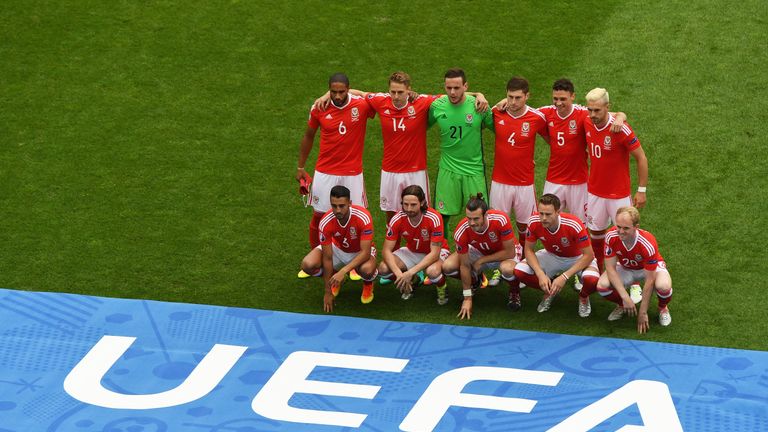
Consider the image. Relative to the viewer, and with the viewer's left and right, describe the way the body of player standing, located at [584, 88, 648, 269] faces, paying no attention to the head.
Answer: facing the viewer and to the left of the viewer

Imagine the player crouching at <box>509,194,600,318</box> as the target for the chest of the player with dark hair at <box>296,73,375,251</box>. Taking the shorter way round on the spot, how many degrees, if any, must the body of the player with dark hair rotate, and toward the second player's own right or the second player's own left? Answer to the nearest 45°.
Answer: approximately 45° to the second player's own left

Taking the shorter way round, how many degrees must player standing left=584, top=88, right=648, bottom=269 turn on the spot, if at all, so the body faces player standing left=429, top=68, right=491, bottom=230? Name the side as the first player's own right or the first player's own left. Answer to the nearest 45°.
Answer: approximately 45° to the first player's own right

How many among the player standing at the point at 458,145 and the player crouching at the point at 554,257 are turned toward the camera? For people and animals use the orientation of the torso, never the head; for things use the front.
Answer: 2

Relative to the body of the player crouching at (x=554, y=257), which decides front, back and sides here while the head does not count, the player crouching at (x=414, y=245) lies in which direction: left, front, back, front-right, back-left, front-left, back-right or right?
right

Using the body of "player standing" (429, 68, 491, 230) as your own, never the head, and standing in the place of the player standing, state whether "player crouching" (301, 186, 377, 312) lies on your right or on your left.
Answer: on your right

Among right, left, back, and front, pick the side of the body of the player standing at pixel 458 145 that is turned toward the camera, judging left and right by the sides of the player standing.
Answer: front
